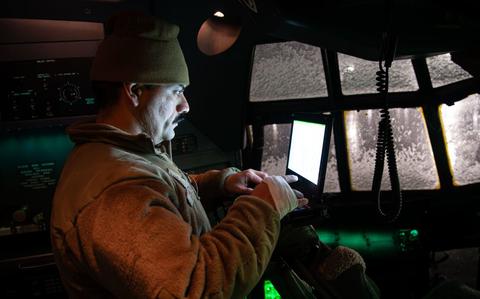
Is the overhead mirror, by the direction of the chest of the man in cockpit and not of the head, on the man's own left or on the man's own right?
on the man's own left

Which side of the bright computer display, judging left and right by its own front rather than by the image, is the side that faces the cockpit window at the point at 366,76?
back

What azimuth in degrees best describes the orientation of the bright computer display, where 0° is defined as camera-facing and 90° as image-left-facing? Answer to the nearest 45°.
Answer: approximately 45°

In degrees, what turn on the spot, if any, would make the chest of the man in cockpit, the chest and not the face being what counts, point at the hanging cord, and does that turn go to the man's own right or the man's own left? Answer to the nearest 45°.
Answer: approximately 45° to the man's own left

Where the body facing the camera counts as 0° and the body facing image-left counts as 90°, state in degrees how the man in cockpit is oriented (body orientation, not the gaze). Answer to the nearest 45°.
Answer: approximately 270°

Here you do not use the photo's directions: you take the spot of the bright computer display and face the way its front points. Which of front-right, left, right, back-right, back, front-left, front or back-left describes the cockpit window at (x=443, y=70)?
back

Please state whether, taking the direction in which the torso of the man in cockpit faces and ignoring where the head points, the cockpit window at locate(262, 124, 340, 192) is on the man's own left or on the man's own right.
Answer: on the man's own left

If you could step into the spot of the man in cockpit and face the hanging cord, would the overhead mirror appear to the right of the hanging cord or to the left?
left

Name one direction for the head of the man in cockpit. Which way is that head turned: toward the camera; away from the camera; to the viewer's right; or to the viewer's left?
to the viewer's right

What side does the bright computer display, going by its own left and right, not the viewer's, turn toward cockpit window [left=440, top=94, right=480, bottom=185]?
back
